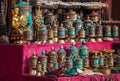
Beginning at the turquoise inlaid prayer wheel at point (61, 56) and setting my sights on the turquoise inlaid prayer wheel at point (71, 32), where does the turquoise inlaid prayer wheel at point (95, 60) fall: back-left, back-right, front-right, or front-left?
front-right

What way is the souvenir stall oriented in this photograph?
toward the camera

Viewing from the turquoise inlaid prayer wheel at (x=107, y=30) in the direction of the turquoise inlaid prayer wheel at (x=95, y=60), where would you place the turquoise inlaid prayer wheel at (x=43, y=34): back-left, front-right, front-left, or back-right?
front-right
